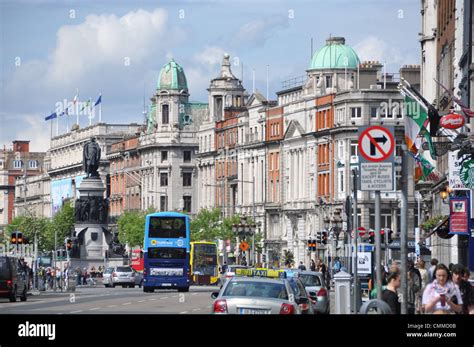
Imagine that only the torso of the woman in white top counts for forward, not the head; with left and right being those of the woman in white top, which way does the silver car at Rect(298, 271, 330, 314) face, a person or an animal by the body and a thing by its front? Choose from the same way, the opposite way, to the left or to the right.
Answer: the opposite way

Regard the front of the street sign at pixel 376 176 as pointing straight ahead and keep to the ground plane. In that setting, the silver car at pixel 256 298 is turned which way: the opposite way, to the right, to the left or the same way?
the opposite way

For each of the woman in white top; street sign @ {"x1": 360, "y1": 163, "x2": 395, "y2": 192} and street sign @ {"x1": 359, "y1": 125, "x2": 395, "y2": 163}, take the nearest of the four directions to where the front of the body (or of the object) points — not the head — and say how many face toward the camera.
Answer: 3

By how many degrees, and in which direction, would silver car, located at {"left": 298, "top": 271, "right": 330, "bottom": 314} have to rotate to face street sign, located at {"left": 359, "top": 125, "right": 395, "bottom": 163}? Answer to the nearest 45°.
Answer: approximately 180°

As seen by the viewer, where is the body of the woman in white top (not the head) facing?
toward the camera

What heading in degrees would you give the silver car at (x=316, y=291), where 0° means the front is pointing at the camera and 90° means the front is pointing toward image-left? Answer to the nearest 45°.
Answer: approximately 180°

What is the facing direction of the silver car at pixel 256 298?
away from the camera

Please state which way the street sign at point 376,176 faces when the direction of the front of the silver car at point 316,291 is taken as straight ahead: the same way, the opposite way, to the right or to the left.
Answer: the opposite way

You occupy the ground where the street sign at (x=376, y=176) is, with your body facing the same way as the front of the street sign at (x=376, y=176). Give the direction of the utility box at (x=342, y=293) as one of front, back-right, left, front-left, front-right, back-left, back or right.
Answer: back

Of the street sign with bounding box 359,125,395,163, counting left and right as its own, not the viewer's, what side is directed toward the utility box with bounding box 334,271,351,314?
back
